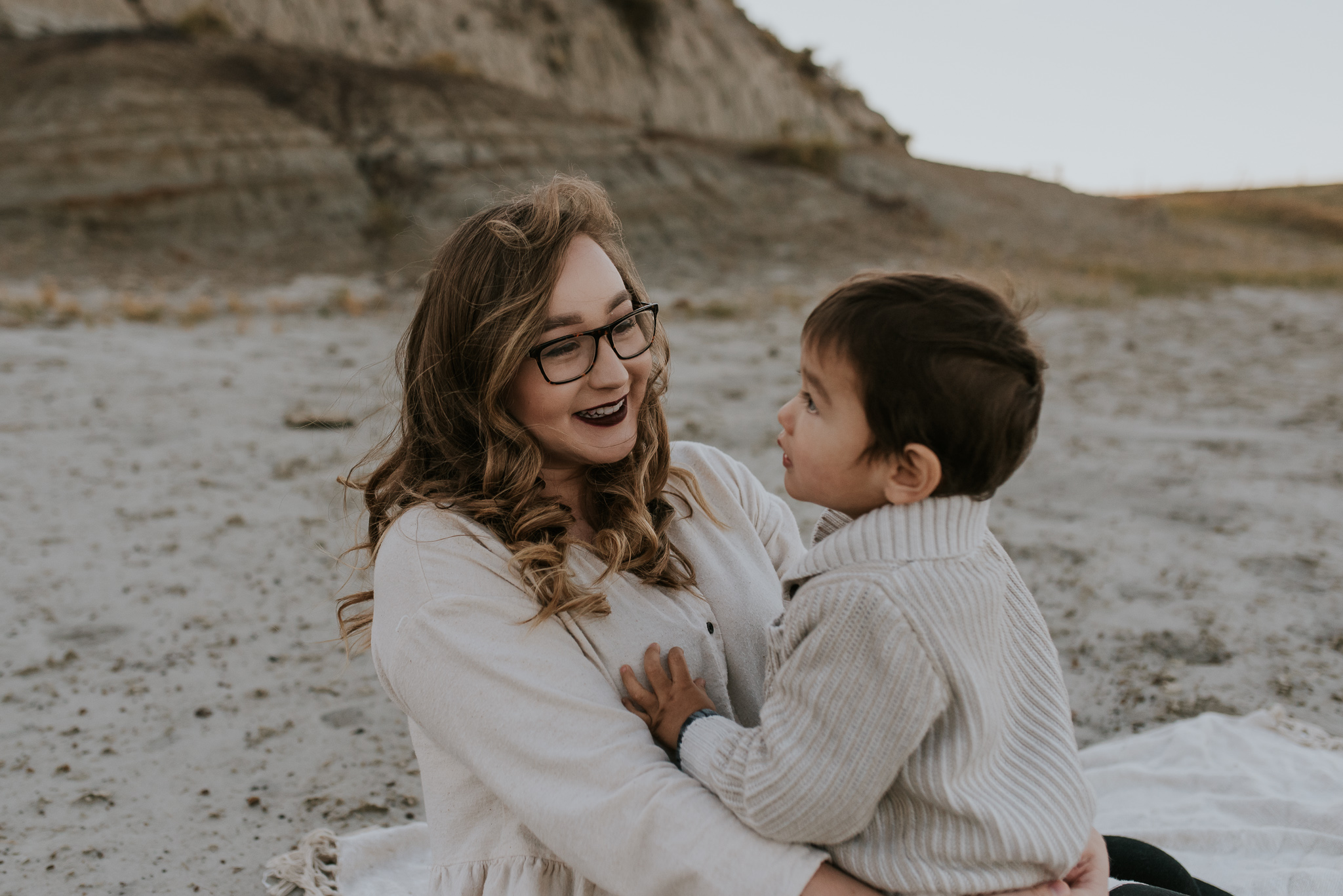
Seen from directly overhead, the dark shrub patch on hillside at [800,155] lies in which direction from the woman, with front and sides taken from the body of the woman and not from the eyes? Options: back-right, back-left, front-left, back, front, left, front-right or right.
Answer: back-left

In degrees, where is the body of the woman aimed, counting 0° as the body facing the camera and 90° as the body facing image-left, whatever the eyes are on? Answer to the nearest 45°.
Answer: approximately 315°

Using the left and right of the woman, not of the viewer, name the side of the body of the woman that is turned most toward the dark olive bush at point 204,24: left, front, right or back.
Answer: back

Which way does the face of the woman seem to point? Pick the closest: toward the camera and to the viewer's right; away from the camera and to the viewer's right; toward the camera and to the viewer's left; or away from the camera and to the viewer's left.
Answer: toward the camera and to the viewer's right

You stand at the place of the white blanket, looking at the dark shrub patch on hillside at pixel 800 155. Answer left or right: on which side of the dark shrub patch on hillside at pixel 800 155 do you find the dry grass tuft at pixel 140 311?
left

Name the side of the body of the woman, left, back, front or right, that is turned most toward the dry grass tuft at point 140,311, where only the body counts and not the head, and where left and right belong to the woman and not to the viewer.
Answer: back
